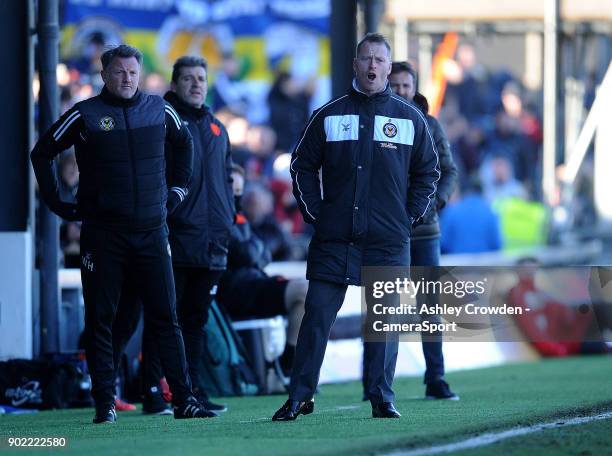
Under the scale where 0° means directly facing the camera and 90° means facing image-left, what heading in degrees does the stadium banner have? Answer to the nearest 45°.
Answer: approximately 0°

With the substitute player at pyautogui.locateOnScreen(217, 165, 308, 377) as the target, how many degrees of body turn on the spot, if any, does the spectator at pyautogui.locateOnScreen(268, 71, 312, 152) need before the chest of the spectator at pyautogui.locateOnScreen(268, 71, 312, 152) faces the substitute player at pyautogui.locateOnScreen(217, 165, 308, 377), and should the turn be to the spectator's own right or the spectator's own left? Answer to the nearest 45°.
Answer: approximately 45° to the spectator's own right

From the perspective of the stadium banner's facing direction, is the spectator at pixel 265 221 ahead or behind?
ahead

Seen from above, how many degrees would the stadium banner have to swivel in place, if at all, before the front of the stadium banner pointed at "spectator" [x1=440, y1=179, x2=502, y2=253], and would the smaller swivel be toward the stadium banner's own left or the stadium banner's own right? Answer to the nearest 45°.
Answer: approximately 90° to the stadium banner's own left

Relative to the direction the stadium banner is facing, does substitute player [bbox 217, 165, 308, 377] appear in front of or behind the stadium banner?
in front
